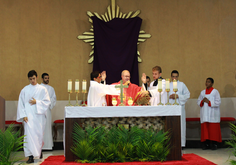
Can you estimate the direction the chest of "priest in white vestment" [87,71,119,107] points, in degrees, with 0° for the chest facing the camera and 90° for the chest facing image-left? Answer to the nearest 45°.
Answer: approximately 270°

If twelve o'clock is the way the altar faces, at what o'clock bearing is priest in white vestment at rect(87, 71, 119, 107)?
The priest in white vestment is roughly at 5 o'clock from the altar.

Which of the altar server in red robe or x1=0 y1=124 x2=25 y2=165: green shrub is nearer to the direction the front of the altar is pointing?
the green shrub

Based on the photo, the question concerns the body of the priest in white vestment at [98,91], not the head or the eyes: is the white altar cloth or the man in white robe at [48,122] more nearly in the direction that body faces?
the white altar cloth

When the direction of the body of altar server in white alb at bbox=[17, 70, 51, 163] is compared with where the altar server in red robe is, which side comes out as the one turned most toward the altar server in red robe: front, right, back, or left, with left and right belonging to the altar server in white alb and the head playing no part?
left

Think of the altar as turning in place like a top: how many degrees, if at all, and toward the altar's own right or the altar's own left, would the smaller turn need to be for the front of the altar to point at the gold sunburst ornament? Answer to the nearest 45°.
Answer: approximately 180°

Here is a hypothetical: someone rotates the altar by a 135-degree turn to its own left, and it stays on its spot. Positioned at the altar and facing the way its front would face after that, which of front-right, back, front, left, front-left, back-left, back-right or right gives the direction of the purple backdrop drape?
front-left

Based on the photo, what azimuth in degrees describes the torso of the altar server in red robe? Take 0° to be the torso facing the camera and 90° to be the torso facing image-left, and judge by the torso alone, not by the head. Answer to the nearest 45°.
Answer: approximately 45°
